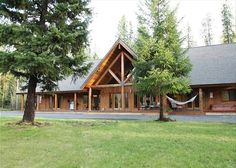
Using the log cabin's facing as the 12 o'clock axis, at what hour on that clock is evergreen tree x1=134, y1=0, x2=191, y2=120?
The evergreen tree is roughly at 12 o'clock from the log cabin.

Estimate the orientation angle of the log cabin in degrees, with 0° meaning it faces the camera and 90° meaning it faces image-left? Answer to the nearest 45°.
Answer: approximately 0°

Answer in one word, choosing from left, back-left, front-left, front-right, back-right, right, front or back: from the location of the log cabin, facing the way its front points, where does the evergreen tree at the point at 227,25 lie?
back-left

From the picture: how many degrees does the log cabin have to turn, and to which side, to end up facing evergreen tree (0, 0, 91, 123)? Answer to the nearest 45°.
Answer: approximately 45° to its right
